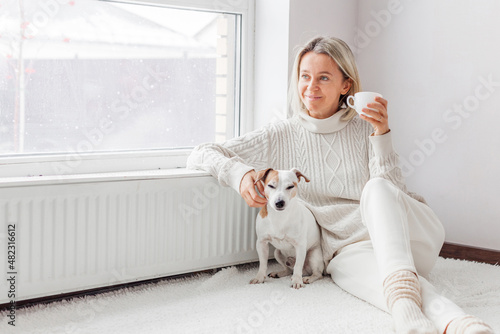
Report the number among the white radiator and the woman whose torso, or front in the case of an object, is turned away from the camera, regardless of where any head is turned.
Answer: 0

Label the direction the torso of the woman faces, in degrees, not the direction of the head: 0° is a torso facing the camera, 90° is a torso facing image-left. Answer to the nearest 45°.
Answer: approximately 0°

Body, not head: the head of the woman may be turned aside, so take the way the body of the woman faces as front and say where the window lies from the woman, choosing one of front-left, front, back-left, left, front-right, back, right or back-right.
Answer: right

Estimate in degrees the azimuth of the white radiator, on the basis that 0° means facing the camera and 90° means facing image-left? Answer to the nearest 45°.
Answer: approximately 315°

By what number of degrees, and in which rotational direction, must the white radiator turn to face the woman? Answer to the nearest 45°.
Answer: approximately 45° to its left
